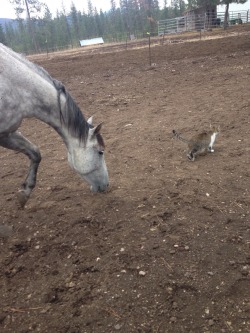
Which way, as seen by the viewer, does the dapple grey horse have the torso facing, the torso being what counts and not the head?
to the viewer's right

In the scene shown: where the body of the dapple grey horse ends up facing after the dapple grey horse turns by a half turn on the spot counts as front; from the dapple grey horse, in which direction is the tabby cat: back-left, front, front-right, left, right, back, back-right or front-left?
back

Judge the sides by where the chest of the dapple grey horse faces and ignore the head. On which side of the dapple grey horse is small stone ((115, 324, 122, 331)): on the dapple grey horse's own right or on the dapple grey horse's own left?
on the dapple grey horse's own right

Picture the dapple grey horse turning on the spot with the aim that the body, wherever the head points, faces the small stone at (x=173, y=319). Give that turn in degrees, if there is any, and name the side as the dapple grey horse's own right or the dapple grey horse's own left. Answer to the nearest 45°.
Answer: approximately 90° to the dapple grey horse's own right
